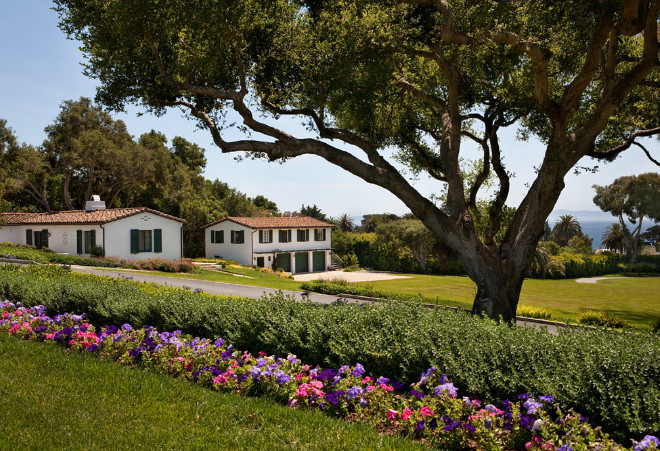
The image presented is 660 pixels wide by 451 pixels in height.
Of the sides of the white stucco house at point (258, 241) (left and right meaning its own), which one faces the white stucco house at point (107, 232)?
right

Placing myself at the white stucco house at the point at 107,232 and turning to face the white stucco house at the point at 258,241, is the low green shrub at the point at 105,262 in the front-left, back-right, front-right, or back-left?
back-right

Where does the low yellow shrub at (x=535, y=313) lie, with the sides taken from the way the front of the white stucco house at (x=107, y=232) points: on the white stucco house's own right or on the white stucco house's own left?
on the white stucco house's own left

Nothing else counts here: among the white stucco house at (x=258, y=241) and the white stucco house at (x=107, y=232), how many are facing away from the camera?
0

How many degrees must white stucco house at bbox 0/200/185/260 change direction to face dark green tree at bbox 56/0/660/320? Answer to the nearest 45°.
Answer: approximately 45° to its left

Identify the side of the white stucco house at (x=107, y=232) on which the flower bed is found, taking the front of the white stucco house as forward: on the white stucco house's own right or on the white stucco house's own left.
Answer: on the white stucco house's own left

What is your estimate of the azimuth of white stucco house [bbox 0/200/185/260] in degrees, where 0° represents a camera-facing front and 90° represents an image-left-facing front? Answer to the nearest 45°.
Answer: approximately 45°

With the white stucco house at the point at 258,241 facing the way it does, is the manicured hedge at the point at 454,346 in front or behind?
in front

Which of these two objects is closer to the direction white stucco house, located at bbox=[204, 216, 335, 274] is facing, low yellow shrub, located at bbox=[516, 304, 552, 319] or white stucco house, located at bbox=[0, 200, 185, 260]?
the low yellow shrub
